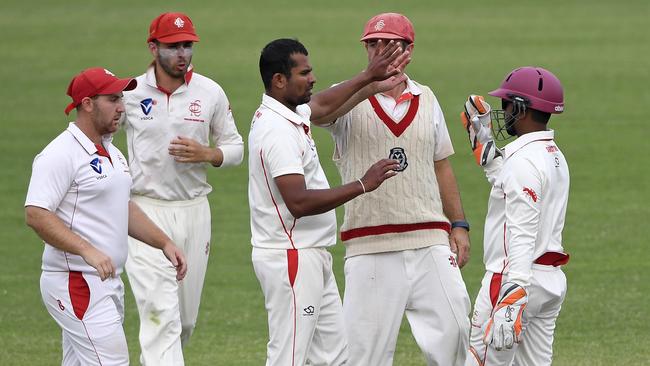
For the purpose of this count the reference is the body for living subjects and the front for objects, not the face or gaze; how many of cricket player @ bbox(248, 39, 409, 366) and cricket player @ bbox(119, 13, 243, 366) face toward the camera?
1

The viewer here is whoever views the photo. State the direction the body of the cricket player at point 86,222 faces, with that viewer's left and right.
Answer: facing the viewer and to the right of the viewer

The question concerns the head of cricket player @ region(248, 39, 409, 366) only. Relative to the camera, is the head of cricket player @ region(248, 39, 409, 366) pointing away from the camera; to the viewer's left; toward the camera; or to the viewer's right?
to the viewer's right

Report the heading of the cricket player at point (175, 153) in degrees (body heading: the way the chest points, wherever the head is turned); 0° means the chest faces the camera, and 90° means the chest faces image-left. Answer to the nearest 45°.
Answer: approximately 0°

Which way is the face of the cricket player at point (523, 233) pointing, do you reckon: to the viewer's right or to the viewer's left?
to the viewer's left

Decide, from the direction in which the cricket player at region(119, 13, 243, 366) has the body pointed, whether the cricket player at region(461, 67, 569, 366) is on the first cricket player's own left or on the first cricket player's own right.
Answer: on the first cricket player's own left

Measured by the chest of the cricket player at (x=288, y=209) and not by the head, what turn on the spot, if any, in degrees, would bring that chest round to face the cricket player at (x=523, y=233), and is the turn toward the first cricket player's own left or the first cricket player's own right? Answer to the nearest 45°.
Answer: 0° — they already face them

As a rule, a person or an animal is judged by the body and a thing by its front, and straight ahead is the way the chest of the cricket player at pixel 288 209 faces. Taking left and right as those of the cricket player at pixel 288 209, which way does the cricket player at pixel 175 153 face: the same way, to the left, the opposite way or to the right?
to the right

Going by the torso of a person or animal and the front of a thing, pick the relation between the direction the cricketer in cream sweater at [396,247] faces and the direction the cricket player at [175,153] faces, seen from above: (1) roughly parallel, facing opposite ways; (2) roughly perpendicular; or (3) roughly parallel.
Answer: roughly parallel

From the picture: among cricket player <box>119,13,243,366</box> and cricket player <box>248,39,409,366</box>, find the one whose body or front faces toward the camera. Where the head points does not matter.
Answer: cricket player <box>119,13,243,366</box>

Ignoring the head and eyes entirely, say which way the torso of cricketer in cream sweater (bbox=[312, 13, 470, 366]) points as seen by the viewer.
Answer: toward the camera

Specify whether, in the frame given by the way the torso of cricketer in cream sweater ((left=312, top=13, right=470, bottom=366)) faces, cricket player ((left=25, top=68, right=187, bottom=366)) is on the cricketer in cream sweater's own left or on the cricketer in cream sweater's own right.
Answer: on the cricketer in cream sweater's own right

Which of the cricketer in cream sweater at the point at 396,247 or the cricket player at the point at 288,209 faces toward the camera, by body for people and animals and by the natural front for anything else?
the cricketer in cream sweater

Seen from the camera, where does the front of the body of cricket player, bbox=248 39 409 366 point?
to the viewer's right

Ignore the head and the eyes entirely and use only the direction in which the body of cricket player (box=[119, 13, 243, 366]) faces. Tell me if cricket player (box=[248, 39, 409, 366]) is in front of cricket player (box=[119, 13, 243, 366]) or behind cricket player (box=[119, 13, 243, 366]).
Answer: in front
